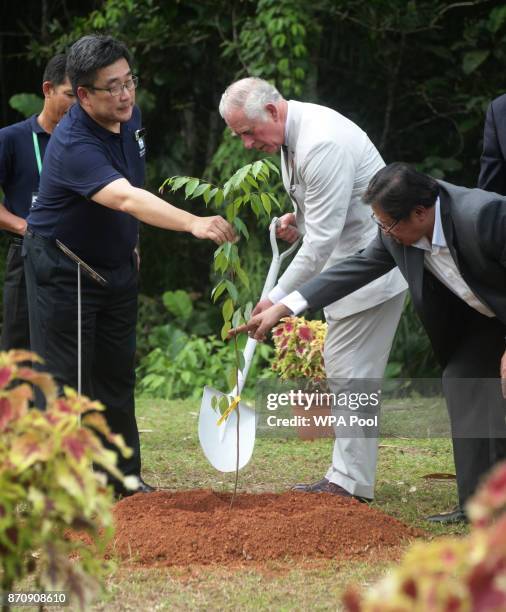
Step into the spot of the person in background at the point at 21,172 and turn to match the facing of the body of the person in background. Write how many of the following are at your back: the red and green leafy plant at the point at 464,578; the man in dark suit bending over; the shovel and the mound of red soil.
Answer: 0

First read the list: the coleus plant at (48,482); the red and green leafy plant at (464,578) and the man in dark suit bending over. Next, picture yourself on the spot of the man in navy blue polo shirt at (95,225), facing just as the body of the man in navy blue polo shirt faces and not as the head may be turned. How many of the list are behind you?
0

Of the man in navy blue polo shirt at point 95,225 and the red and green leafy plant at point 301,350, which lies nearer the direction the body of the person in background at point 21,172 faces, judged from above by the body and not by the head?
the man in navy blue polo shirt

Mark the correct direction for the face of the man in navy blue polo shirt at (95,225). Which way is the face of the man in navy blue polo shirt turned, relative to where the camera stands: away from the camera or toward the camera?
toward the camera

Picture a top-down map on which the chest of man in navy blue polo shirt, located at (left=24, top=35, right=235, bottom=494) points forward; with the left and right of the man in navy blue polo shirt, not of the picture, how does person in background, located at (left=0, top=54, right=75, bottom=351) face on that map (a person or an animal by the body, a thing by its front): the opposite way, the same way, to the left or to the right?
the same way

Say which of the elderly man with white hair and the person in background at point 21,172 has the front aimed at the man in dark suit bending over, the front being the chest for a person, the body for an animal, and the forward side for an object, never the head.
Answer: the person in background

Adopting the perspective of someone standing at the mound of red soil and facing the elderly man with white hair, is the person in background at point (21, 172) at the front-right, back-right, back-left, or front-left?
front-left

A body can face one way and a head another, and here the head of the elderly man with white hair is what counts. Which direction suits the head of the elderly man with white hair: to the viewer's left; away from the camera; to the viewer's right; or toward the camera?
to the viewer's left

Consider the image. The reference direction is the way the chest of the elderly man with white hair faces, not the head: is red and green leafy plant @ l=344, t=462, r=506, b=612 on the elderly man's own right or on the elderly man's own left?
on the elderly man's own left

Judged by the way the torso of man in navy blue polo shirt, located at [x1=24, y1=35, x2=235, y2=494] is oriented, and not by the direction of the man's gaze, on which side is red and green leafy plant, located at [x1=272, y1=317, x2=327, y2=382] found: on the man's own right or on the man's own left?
on the man's own left

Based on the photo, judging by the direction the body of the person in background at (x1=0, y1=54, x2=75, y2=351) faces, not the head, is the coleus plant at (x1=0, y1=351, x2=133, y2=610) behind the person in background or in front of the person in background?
in front

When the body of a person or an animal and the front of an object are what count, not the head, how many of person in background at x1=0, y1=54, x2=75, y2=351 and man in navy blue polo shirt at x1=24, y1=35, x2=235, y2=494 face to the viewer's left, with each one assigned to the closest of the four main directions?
0

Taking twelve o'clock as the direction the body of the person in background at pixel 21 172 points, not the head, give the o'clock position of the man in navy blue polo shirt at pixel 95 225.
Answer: The man in navy blue polo shirt is roughly at 1 o'clock from the person in background.

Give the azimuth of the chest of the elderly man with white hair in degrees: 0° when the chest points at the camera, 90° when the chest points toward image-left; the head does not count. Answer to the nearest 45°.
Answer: approximately 90°

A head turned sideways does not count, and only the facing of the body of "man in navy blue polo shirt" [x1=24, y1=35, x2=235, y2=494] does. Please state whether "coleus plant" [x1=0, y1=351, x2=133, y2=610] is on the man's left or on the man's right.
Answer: on the man's right

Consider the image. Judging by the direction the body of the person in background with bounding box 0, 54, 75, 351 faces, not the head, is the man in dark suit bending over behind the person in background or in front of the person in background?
in front

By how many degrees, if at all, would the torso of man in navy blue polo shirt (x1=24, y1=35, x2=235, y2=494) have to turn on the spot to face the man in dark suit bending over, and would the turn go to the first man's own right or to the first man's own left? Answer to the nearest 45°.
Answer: approximately 45° to the first man's own left
